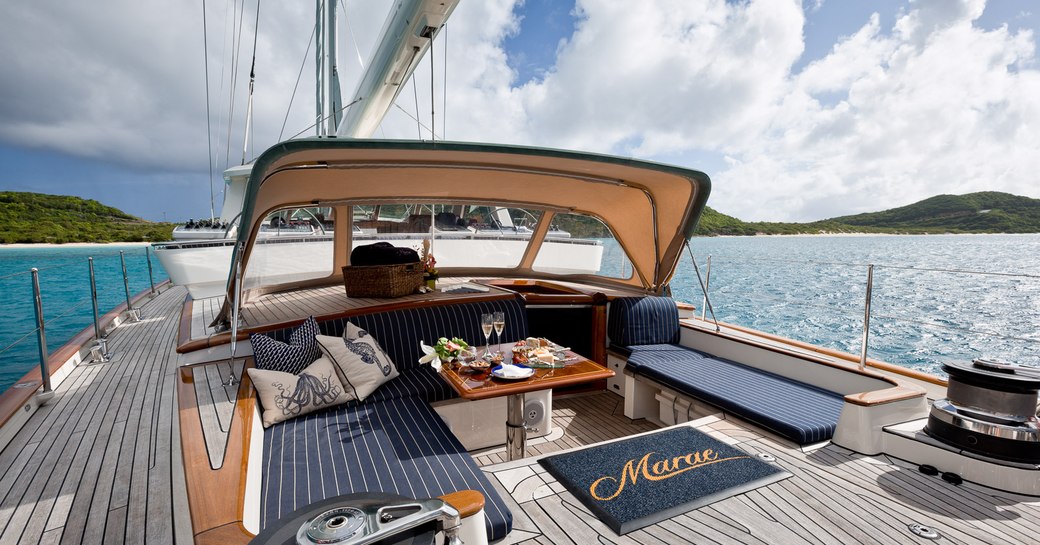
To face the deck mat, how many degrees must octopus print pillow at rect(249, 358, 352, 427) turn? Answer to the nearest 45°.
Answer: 0° — it already faces it

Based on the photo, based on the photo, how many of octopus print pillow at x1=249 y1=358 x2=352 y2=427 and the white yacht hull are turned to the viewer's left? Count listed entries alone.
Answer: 1

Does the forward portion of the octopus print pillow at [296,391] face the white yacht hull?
no

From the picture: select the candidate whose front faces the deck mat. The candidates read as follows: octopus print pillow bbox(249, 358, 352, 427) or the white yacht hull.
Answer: the octopus print pillow

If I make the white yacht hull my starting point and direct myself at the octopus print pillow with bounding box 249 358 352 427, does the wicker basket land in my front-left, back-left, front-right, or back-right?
front-left

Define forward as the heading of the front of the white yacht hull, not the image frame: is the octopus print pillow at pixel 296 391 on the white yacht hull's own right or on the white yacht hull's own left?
on the white yacht hull's own left

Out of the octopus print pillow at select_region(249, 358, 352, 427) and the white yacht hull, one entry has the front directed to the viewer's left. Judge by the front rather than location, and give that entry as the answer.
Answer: the white yacht hull

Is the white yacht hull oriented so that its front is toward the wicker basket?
no

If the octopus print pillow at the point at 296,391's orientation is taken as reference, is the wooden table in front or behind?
in front
